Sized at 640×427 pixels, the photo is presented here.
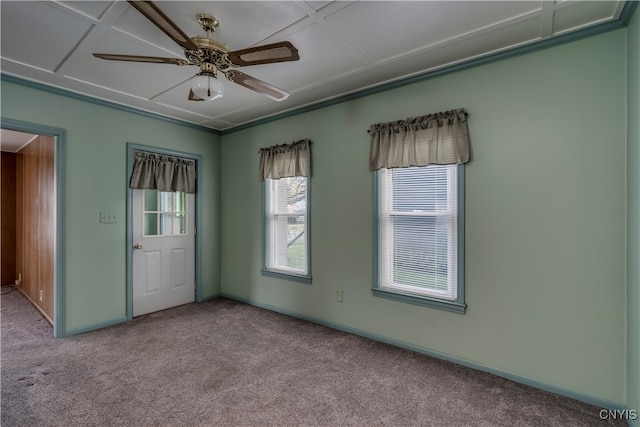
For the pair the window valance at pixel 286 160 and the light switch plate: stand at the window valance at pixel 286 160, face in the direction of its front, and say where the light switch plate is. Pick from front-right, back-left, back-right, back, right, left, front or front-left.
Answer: front-right

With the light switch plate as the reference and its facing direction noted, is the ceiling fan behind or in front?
in front

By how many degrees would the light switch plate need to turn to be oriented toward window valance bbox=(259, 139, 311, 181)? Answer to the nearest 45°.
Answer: approximately 45° to its left

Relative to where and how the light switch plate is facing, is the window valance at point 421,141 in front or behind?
in front

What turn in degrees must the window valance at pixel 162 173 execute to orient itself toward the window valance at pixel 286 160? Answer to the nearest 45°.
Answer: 0° — it already faces it

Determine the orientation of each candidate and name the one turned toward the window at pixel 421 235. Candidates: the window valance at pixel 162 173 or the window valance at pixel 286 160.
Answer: the window valance at pixel 162 173

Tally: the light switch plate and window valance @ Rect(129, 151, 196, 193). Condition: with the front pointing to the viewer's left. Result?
0

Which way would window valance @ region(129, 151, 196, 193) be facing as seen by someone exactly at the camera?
facing the viewer and to the right of the viewer

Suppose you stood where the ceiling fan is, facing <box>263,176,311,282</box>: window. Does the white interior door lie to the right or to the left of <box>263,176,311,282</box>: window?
left

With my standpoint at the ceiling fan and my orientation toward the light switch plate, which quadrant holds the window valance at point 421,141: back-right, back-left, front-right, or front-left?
back-right

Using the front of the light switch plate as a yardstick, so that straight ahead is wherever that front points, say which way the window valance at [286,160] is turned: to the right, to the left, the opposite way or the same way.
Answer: to the right

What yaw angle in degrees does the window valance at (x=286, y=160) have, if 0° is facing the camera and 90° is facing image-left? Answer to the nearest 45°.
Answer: approximately 45°

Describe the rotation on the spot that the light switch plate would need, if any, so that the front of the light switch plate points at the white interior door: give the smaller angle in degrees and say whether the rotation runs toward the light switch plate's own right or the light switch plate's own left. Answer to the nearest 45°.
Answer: approximately 135° to the light switch plate's own left

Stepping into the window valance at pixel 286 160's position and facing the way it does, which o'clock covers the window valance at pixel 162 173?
the window valance at pixel 162 173 is roughly at 2 o'clock from the window valance at pixel 286 160.

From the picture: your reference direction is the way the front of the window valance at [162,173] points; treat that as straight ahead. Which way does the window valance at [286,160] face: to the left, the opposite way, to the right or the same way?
to the right
